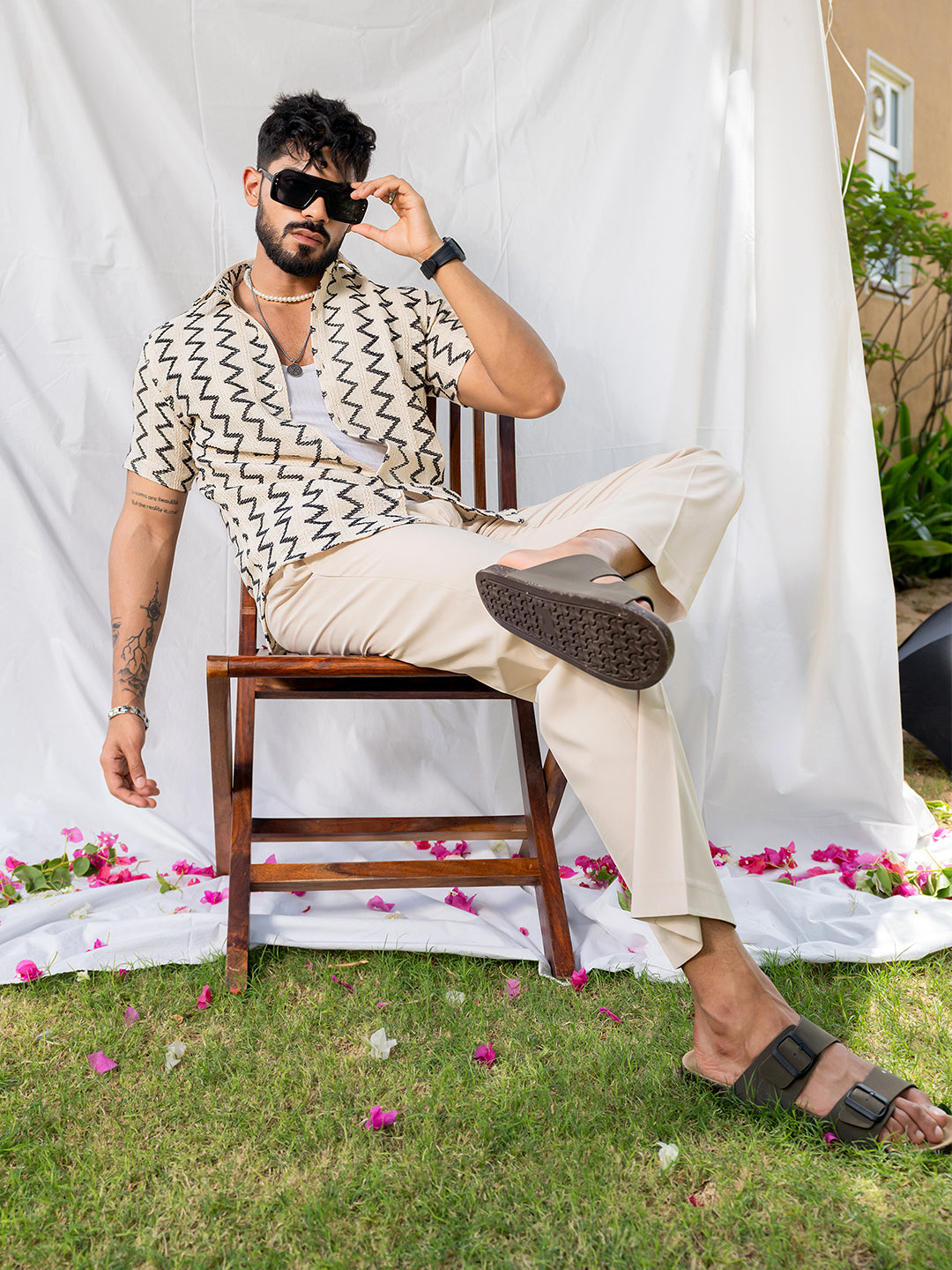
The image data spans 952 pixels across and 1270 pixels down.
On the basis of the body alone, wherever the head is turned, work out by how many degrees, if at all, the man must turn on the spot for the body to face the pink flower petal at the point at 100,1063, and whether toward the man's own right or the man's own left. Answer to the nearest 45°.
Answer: approximately 90° to the man's own right

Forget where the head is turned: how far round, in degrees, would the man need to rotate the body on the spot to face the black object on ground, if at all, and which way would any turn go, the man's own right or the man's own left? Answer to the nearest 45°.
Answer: approximately 90° to the man's own left

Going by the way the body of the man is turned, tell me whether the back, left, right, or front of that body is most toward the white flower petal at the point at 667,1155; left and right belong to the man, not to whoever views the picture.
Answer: front

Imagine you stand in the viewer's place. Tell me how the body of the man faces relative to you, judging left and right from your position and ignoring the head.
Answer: facing the viewer and to the right of the viewer
